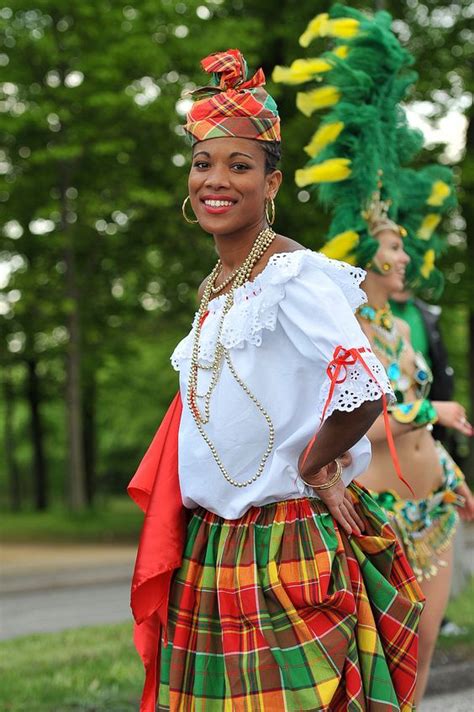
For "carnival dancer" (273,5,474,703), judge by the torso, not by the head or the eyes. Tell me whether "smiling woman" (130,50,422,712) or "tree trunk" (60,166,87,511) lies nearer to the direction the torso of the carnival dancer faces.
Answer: the smiling woman

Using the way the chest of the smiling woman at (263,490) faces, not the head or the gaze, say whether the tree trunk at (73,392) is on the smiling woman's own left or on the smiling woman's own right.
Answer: on the smiling woman's own right

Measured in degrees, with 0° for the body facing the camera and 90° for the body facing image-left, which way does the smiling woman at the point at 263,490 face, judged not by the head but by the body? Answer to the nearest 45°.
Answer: approximately 45°

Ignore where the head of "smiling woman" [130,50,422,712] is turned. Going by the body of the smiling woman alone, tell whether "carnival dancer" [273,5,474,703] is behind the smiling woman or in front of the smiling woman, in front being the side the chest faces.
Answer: behind

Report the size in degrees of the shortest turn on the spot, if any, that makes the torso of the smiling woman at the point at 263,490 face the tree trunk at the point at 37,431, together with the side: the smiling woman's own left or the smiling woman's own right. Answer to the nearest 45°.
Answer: approximately 135° to the smiling woman's own right
